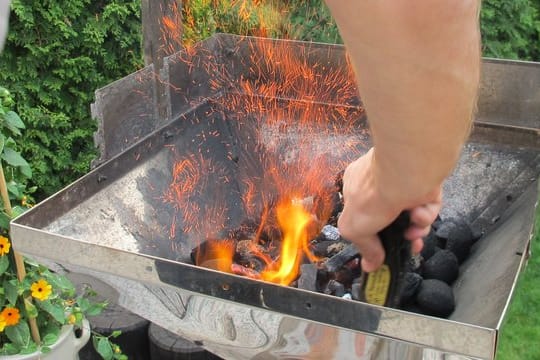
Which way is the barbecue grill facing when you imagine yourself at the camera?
facing the viewer and to the left of the viewer

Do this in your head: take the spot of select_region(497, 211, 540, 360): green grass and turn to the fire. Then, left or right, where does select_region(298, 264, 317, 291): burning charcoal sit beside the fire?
left

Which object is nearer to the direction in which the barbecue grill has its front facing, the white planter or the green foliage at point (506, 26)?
the white planter

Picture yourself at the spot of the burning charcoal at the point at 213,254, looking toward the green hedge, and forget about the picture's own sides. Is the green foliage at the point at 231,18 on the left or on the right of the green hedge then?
right

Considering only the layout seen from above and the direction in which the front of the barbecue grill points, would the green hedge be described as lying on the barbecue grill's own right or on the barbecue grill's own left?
on the barbecue grill's own right

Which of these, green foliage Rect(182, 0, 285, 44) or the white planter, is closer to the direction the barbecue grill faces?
the white planter

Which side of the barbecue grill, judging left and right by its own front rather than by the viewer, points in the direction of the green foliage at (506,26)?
back

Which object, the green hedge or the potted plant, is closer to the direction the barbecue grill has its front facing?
the potted plant
